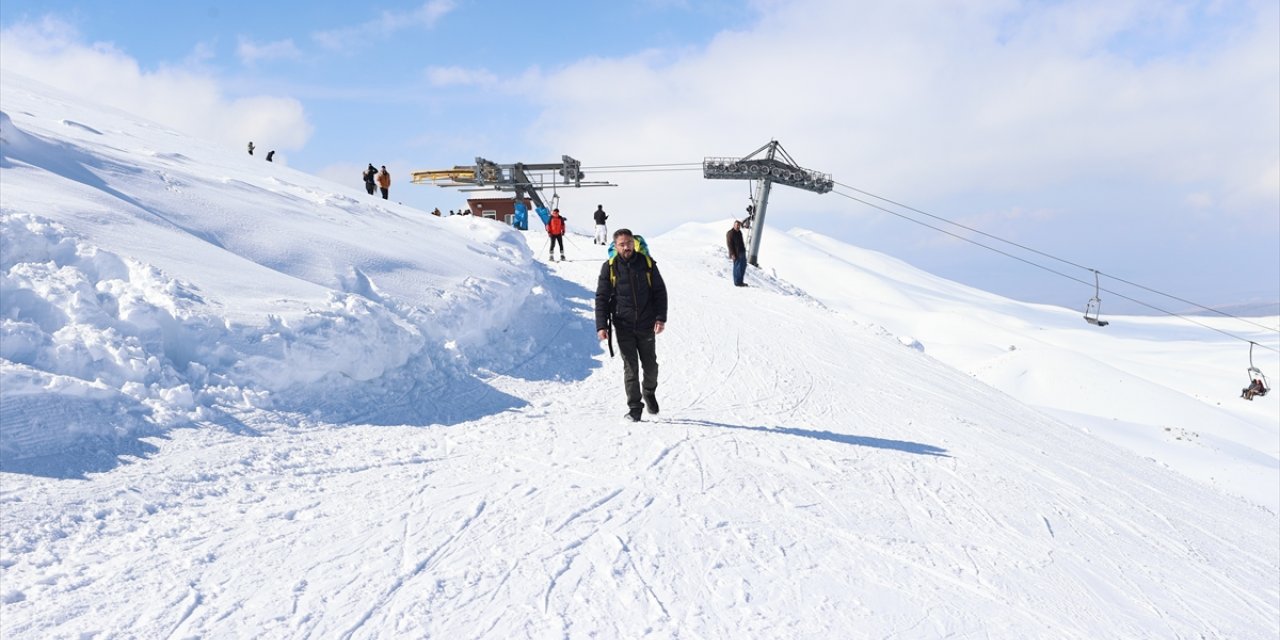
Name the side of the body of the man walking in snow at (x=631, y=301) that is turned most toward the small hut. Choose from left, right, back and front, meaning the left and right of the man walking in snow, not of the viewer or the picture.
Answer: back

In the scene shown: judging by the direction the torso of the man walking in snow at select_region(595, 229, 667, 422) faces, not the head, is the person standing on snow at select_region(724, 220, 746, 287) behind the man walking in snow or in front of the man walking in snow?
behind

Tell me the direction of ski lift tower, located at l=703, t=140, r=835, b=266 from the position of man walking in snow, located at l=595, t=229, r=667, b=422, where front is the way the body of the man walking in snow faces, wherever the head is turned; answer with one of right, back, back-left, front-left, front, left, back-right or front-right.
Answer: back

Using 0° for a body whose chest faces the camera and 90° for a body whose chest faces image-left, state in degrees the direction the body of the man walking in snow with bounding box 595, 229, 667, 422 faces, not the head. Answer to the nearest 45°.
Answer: approximately 0°

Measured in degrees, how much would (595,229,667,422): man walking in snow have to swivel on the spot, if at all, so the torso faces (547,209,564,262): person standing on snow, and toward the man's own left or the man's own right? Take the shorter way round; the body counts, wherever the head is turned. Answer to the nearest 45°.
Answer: approximately 180°

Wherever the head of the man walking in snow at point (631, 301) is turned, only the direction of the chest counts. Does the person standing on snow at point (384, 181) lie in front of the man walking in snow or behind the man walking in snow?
behind

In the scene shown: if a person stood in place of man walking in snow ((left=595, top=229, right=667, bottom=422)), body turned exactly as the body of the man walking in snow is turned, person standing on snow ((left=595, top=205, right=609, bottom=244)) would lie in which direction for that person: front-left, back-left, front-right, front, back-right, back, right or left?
back
